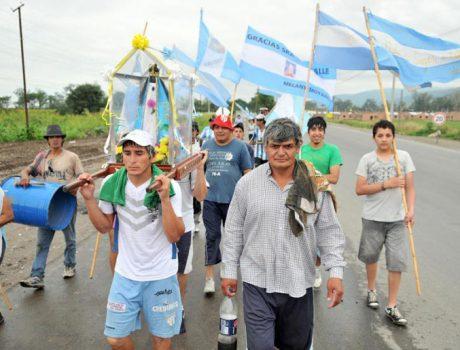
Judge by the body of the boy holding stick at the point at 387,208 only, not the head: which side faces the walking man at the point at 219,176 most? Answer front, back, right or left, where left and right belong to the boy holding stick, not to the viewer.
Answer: right

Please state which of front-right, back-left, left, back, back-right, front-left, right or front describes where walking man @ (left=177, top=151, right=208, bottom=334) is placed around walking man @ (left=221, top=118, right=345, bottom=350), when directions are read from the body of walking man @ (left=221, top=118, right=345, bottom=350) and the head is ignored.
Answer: back-right

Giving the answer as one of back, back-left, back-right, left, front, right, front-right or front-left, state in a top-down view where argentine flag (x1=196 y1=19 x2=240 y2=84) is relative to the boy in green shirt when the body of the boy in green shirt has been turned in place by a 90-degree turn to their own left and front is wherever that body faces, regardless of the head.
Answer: back-left

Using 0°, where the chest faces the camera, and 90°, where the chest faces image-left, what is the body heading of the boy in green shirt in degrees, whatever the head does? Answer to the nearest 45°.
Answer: approximately 0°

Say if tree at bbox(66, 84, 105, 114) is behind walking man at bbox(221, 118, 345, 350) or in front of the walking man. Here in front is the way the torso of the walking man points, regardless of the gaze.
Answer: behind

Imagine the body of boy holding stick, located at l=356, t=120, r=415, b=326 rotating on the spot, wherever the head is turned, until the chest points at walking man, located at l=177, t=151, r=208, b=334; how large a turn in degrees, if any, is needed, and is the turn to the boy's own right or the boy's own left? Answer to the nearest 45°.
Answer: approximately 45° to the boy's own right

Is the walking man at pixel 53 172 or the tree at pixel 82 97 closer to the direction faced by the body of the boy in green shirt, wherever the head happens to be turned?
the walking man

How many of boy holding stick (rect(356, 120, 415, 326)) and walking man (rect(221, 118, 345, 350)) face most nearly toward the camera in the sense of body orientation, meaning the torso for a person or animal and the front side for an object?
2

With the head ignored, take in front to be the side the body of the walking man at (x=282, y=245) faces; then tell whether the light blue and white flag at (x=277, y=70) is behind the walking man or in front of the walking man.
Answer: behind
